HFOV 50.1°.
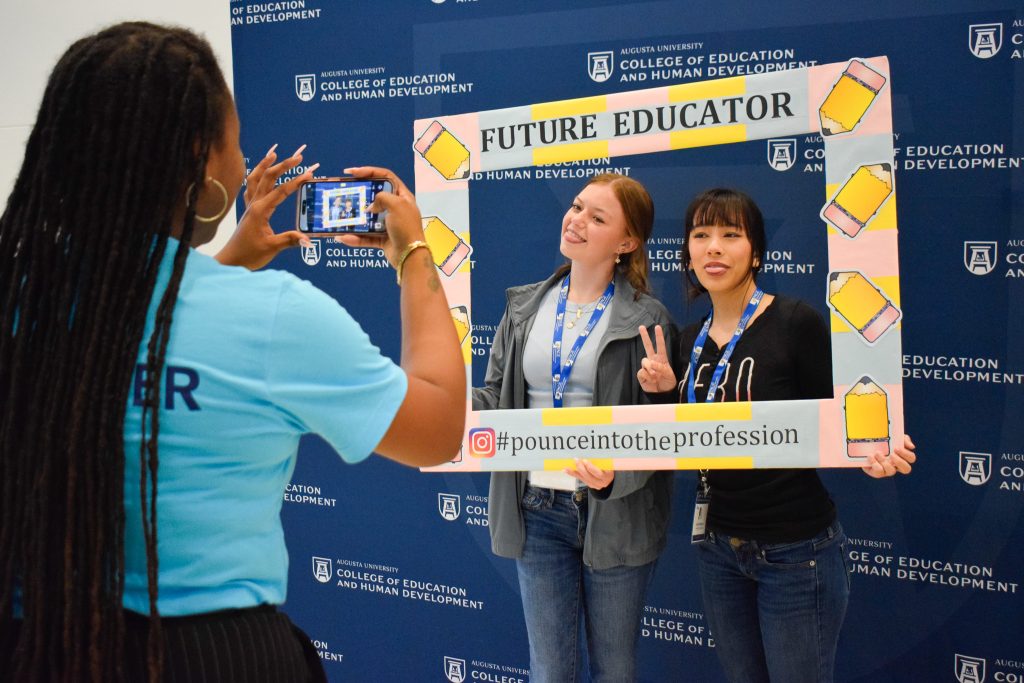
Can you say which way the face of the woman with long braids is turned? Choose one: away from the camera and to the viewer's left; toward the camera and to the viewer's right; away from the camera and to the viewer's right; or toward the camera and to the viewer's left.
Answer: away from the camera and to the viewer's right

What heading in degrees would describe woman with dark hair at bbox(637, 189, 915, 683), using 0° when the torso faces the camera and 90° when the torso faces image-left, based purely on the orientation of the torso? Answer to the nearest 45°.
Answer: approximately 45°

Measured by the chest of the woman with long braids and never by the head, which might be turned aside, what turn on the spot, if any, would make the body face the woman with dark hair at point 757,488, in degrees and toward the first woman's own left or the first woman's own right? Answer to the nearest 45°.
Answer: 0° — they already face them

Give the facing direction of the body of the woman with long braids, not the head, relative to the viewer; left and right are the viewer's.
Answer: facing away from the viewer and to the right of the viewer
